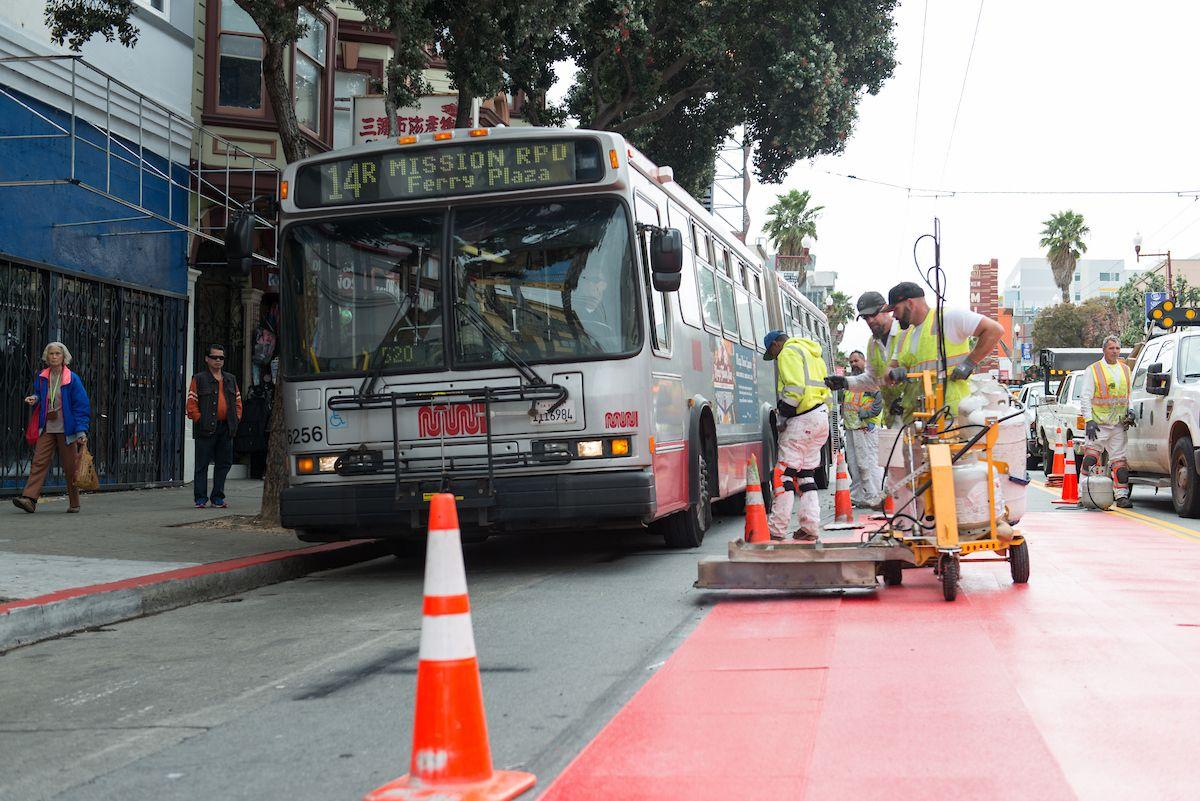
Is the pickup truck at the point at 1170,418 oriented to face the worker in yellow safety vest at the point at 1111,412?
no

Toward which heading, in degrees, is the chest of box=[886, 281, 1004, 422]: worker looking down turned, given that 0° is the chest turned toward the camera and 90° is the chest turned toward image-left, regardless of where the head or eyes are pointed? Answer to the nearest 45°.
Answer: approximately 45°

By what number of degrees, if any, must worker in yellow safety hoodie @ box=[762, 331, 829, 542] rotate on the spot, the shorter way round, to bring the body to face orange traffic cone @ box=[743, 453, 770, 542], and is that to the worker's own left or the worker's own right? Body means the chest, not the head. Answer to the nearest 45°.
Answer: approximately 90° to the worker's own left

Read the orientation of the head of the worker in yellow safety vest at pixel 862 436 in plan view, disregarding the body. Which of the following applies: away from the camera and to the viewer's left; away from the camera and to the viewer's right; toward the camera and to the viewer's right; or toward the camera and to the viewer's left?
toward the camera and to the viewer's left

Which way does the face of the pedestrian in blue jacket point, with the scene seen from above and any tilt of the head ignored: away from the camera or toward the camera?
toward the camera

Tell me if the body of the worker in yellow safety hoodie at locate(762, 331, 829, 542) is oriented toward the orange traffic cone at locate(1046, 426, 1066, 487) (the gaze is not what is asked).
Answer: no

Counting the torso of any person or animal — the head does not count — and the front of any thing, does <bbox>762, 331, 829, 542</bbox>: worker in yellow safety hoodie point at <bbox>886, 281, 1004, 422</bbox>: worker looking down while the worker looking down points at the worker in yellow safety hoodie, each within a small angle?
no

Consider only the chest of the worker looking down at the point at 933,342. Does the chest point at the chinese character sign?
no

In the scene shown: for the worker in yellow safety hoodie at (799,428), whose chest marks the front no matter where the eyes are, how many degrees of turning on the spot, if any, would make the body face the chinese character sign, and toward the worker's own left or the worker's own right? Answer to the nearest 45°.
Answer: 0° — they already face it

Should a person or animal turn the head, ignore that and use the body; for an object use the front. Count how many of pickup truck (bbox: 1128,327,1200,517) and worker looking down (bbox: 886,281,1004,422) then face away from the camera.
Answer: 0

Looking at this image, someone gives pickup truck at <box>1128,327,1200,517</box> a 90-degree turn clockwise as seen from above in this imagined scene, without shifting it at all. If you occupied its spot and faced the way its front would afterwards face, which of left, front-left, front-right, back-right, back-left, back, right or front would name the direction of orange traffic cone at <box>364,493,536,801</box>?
front-left

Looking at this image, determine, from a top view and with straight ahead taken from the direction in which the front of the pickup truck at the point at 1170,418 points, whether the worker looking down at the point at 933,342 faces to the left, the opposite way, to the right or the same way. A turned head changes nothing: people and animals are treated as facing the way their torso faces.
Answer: to the right

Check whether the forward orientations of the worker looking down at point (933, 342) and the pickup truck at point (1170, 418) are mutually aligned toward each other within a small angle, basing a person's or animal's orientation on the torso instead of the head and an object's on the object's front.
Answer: no

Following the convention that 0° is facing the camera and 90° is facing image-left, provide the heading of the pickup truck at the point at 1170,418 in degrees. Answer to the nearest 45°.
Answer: approximately 315°

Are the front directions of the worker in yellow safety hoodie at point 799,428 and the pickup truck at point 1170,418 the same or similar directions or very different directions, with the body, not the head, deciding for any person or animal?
very different directions
